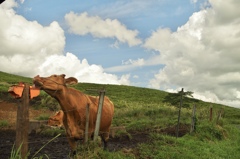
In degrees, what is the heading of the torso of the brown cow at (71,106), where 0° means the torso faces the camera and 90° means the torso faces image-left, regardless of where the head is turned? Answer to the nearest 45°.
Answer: approximately 45°

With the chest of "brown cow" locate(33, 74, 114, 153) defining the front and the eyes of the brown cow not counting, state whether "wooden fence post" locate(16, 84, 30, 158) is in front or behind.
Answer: in front
